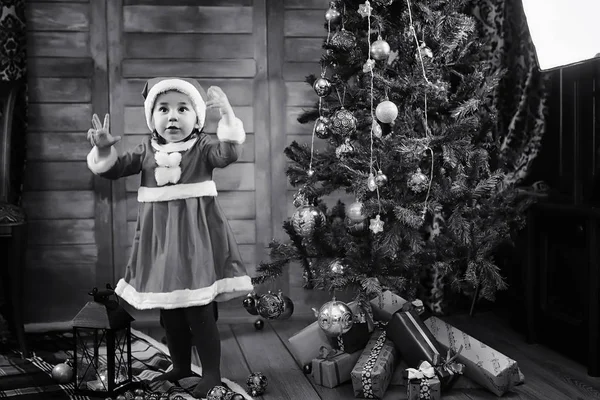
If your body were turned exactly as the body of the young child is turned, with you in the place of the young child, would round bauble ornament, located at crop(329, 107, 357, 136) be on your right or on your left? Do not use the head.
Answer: on your left

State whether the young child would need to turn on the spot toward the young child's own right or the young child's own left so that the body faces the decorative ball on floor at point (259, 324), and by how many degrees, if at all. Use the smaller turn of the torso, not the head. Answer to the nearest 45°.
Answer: approximately 180°

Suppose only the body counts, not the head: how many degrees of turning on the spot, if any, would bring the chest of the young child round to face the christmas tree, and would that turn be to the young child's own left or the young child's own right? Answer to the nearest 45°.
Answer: approximately 135° to the young child's own left

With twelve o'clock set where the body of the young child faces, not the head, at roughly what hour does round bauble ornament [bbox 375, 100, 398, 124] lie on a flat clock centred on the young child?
The round bauble ornament is roughly at 8 o'clock from the young child.

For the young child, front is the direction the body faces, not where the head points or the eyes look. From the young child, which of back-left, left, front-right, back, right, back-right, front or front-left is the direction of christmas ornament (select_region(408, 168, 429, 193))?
back-left

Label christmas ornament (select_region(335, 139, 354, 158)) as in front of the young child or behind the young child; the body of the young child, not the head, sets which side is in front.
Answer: behind

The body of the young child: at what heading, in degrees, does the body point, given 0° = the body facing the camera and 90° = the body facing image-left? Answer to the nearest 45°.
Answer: approximately 45°

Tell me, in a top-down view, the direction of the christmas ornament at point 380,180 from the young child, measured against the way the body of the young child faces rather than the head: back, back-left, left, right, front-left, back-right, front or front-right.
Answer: back-left

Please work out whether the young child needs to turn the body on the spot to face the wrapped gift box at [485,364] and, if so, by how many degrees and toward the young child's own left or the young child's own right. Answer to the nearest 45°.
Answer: approximately 135° to the young child's own left
